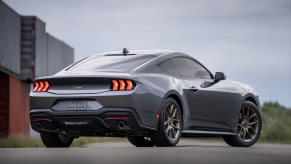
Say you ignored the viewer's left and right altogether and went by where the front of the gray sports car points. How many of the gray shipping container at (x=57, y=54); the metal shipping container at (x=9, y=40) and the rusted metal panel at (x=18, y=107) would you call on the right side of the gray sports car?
0

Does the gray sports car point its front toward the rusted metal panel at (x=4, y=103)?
no

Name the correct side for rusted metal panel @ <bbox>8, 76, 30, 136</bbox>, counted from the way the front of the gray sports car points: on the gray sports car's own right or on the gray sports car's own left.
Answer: on the gray sports car's own left

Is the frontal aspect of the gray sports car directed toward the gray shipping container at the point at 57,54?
no

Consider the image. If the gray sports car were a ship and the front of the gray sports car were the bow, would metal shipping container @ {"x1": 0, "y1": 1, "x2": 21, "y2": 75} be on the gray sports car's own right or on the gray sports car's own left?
on the gray sports car's own left

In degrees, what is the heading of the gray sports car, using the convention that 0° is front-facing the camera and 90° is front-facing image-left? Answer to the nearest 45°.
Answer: approximately 225°
